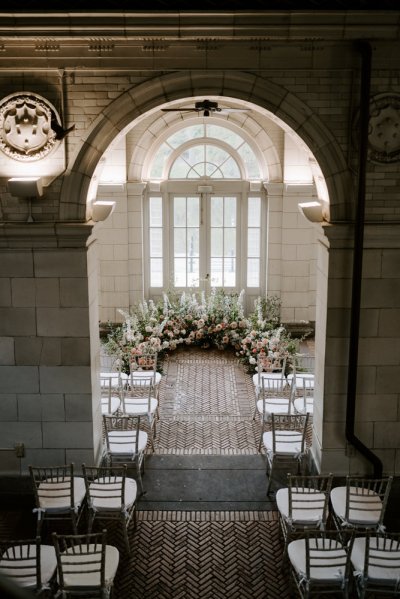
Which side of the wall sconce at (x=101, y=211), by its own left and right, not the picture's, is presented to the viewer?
right

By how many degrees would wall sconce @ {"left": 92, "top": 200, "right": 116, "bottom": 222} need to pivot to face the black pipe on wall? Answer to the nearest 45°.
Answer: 0° — it already faces it

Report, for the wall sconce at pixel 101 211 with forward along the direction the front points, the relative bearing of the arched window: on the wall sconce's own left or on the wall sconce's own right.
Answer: on the wall sconce's own left

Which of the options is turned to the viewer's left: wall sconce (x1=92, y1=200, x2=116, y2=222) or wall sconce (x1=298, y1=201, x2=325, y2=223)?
wall sconce (x1=298, y1=201, x2=325, y2=223)

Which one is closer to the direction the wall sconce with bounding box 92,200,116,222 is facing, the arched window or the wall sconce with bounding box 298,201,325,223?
the wall sconce

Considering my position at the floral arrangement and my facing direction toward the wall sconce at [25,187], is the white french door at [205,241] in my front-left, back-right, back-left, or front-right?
back-right

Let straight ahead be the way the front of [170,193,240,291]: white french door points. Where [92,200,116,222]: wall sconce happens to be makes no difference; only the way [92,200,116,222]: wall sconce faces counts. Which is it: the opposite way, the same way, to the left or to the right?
to the left

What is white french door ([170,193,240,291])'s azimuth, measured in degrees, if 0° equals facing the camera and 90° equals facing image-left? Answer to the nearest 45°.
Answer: approximately 0°

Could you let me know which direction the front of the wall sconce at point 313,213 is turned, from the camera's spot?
facing to the left of the viewer

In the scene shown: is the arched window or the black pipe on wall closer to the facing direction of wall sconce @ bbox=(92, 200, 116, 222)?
the black pipe on wall
